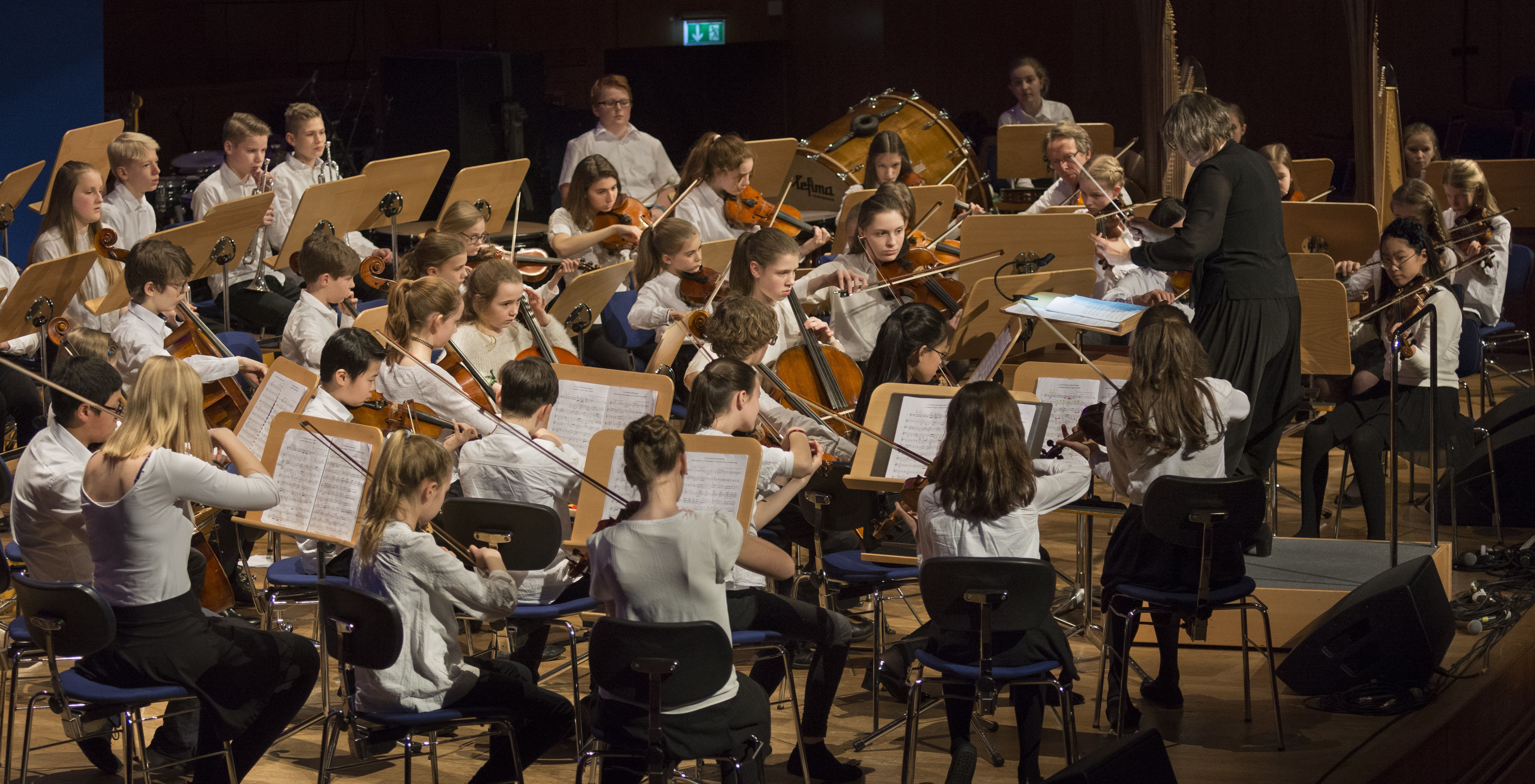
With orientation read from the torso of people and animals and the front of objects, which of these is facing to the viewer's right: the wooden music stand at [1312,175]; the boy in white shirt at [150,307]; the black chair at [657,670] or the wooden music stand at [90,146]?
the boy in white shirt

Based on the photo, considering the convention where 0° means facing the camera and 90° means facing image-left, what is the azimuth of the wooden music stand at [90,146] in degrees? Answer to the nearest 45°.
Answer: approximately 135°

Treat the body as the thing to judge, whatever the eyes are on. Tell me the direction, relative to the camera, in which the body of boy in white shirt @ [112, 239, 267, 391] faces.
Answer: to the viewer's right

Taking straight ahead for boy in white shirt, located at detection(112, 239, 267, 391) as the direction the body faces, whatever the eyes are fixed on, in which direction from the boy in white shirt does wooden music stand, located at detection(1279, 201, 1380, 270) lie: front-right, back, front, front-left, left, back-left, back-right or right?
front

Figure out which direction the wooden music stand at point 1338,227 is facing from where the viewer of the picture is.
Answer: facing away from the viewer

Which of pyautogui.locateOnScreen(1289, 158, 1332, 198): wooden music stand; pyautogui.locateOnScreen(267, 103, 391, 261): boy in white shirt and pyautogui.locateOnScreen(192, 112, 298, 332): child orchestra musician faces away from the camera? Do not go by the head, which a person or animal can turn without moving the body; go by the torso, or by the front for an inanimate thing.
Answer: the wooden music stand

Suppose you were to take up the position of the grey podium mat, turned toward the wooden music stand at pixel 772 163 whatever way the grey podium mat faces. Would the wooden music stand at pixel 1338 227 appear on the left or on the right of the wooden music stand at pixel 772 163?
right

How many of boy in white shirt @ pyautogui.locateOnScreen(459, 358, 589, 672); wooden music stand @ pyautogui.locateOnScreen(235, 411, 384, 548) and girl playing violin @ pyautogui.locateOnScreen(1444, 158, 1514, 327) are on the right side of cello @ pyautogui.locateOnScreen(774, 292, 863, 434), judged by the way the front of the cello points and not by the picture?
2

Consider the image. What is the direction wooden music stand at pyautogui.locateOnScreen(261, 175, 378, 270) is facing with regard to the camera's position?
facing away from the viewer and to the left of the viewer

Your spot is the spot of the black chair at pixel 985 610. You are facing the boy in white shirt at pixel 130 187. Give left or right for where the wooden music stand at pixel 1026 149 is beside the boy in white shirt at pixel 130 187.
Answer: right

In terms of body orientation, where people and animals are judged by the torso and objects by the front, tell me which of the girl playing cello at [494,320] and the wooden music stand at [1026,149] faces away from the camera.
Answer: the wooden music stand

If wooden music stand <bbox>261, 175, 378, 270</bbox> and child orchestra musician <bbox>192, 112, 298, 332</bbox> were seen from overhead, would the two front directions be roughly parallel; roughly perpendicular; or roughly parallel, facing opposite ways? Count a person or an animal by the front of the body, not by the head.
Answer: roughly parallel, facing opposite ways

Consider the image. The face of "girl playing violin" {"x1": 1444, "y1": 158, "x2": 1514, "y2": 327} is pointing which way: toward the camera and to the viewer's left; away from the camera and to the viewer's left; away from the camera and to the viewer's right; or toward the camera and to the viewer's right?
toward the camera and to the viewer's left

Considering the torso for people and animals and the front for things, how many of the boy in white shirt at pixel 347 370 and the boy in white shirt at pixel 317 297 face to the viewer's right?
2

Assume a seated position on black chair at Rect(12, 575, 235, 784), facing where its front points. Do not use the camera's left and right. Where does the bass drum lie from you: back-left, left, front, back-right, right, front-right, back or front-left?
front
